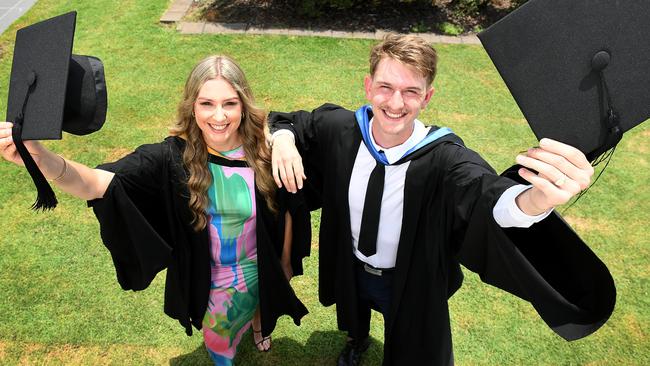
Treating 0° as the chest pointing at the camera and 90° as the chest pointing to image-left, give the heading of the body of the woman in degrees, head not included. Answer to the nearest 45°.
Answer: approximately 0°

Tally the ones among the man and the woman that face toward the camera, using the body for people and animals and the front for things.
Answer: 2

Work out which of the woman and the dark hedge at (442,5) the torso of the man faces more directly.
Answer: the woman

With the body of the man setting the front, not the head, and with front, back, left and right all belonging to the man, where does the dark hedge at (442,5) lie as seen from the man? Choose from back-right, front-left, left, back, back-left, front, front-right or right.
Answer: back

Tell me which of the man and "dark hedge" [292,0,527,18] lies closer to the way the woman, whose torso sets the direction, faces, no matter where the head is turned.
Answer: the man

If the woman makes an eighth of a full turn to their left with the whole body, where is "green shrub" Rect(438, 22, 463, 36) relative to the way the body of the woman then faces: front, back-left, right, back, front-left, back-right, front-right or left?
left

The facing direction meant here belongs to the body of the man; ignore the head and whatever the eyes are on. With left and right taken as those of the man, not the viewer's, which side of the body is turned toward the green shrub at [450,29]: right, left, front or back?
back
